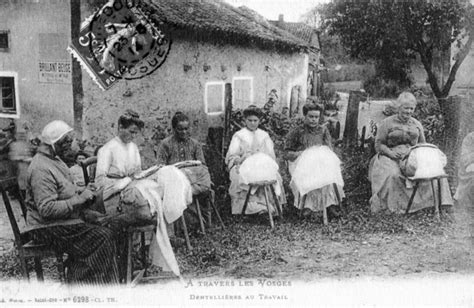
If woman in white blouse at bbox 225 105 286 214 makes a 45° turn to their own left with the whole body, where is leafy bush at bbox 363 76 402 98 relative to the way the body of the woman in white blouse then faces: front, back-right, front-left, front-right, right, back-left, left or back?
left

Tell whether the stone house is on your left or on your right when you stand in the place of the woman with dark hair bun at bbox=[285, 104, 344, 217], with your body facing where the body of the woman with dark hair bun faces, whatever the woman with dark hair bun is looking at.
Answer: on your right

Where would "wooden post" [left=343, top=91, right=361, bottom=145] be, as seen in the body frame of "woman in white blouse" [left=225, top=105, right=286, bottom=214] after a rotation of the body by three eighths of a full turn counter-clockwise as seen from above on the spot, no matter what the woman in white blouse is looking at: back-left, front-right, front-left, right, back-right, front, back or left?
front

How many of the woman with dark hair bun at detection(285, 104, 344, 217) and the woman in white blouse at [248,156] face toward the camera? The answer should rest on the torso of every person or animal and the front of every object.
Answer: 2

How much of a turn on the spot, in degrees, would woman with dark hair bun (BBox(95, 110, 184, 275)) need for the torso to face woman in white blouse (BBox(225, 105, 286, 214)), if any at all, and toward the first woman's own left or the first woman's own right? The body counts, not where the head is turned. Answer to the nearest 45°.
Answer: approximately 90° to the first woman's own left

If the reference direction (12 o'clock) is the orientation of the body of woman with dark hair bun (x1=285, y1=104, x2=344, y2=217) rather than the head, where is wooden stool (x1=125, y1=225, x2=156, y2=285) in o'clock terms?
The wooden stool is roughly at 1 o'clock from the woman with dark hair bun.

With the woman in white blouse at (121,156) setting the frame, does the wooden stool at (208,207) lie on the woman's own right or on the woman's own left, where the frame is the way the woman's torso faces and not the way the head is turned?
on the woman's own left

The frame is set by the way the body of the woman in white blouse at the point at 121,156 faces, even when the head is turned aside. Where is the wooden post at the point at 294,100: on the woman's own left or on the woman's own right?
on the woman's own left

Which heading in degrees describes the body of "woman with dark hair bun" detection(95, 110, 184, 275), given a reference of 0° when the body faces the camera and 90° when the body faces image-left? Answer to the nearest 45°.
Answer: approximately 315°

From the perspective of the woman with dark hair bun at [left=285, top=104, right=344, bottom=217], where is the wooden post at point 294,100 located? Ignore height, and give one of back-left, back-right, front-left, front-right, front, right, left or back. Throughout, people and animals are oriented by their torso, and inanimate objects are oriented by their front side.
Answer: back
